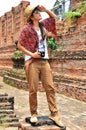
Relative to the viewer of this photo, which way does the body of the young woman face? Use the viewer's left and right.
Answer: facing the viewer and to the right of the viewer

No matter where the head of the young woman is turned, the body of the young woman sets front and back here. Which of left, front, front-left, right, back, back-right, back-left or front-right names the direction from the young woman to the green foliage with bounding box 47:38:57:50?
back-left
